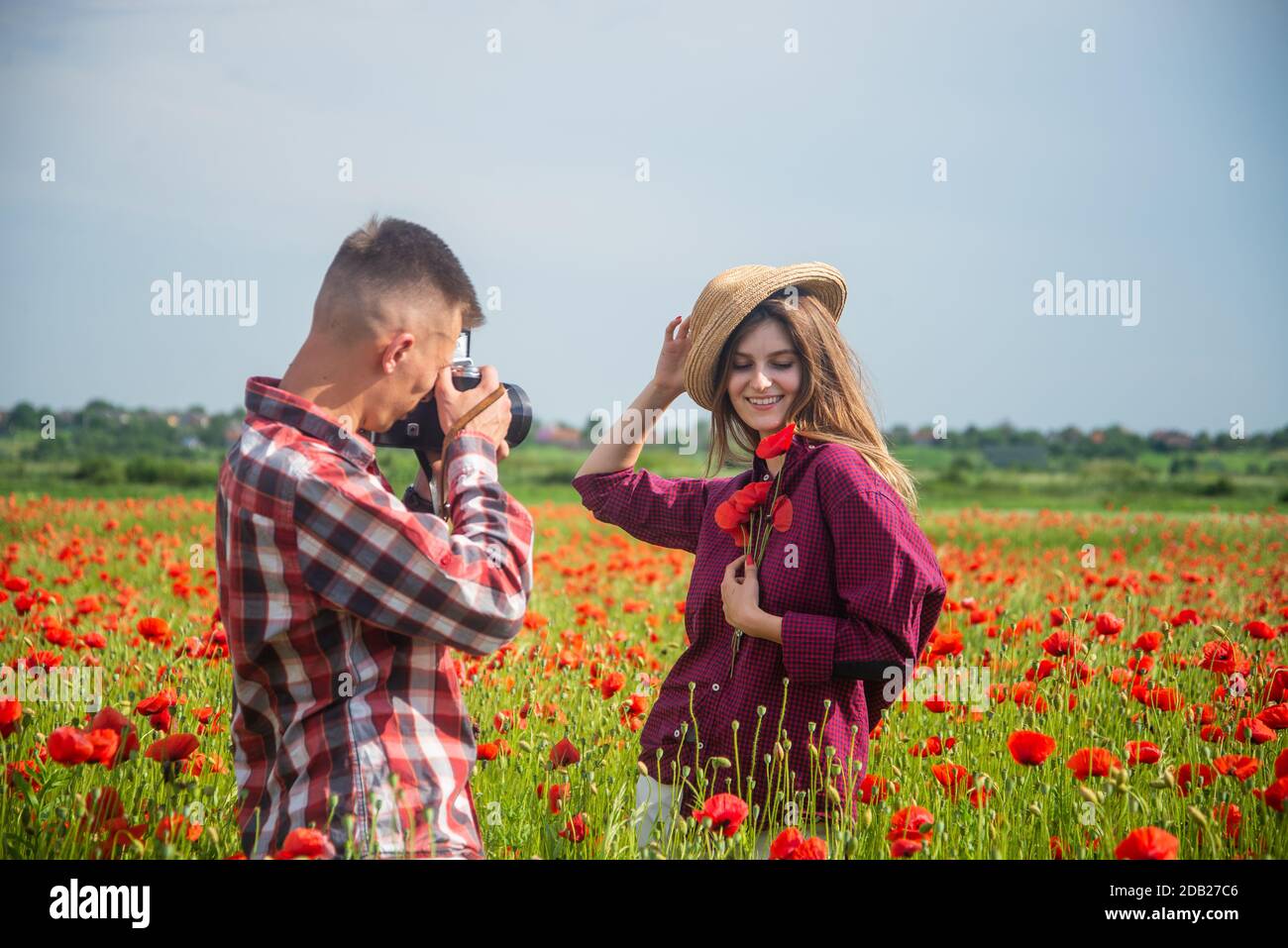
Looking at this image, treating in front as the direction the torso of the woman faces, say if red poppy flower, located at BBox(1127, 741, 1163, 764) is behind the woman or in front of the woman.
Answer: behind

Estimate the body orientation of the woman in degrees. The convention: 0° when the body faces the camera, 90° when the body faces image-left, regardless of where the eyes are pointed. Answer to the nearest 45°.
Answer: approximately 45°

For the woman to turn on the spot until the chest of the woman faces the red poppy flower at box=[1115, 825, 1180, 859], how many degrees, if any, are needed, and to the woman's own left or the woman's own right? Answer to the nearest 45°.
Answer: approximately 90° to the woman's own left

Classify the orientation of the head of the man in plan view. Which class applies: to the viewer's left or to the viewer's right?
to the viewer's right

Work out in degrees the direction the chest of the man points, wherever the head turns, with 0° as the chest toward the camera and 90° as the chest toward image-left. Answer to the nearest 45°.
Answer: approximately 270°
